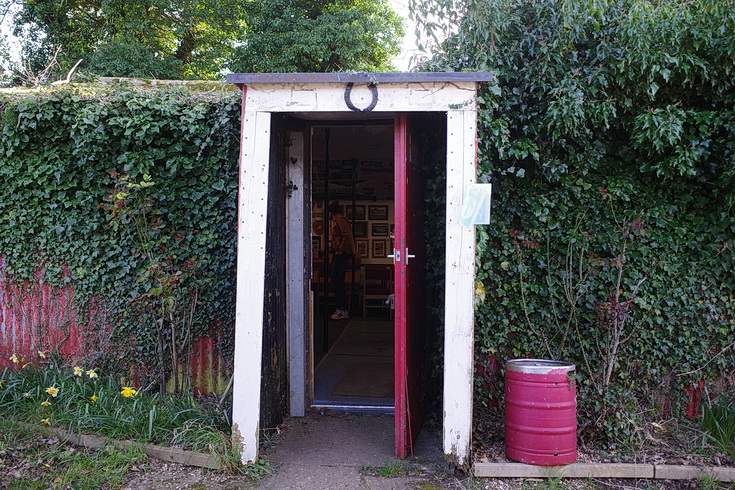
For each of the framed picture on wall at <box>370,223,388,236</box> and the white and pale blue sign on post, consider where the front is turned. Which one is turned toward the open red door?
the framed picture on wall

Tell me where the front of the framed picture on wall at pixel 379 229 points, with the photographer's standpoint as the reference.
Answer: facing the viewer

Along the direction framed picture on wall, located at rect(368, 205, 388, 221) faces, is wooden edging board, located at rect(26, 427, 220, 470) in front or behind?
in front

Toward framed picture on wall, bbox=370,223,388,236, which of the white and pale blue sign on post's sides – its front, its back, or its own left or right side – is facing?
back

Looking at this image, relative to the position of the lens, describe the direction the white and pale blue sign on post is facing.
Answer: facing the viewer

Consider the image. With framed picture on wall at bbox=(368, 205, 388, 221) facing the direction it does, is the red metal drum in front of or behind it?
in front

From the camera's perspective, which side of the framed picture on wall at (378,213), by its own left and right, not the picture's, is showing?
front

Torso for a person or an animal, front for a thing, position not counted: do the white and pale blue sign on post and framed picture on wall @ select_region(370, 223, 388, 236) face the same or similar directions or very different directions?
same or similar directions

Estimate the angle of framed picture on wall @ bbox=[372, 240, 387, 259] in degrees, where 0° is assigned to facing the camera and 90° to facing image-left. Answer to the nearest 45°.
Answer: approximately 0°

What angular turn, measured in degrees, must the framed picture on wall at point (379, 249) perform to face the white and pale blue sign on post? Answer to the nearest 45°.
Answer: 0° — it already faces it

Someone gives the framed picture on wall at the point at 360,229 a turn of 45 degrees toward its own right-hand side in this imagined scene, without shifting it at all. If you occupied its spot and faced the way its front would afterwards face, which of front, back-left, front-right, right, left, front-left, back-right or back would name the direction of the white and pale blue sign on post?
front-left
